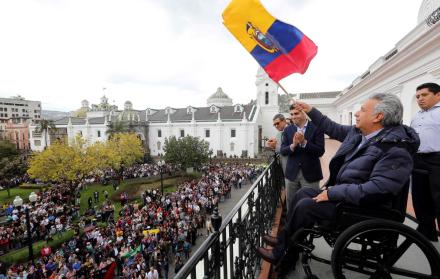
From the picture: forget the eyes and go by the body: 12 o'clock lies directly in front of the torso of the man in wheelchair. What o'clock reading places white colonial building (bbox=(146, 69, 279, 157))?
The white colonial building is roughly at 2 o'clock from the man in wheelchair.

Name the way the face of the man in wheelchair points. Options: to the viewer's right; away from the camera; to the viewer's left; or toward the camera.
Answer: to the viewer's left

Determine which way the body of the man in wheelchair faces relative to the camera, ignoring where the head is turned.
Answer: to the viewer's left

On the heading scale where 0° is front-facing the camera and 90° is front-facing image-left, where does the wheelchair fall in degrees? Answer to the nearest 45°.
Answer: approximately 90°

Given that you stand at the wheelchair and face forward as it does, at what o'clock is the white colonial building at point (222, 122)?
The white colonial building is roughly at 2 o'clock from the wheelchair.

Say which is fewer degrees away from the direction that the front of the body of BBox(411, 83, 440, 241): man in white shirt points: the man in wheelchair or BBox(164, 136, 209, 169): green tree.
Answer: the man in wheelchair

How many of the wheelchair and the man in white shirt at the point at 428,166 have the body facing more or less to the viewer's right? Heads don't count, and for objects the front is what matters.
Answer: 0

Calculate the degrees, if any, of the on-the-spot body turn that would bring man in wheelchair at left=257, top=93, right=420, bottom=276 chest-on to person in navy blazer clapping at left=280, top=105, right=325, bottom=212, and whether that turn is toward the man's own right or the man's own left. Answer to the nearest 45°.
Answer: approximately 45° to the man's own right

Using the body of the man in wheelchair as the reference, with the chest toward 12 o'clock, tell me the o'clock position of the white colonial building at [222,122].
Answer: The white colonial building is roughly at 2 o'clock from the man in wheelchair.

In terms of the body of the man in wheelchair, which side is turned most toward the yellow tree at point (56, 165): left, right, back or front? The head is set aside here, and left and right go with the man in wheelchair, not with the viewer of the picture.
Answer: front

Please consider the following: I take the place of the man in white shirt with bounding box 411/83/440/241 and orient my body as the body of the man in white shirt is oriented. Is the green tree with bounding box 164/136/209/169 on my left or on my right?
on my right

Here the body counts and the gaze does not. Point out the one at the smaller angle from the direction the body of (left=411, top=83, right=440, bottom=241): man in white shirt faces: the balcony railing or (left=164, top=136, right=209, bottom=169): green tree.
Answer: the balcony railing
